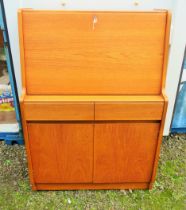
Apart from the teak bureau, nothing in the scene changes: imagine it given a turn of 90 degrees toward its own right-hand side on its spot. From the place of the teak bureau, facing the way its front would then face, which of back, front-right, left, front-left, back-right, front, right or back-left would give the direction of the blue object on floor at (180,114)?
back-right

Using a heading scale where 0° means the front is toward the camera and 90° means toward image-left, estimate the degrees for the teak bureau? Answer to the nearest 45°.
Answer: approximately 0°
